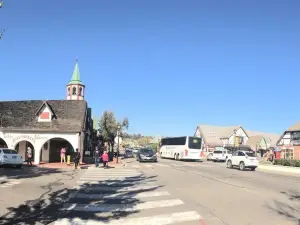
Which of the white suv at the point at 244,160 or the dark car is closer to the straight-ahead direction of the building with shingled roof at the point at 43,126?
the white suv

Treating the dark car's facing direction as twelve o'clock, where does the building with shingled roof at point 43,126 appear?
The building with shingled roof is roughly at 2 o'clock from the dark car.

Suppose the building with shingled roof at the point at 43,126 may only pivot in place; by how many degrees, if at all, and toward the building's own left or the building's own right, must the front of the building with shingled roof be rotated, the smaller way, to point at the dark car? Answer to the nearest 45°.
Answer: approximately 90° to the building's own left

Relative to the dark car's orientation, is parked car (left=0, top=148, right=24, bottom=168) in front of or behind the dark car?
in front

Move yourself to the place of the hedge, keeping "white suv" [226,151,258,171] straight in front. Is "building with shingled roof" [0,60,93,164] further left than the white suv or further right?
right

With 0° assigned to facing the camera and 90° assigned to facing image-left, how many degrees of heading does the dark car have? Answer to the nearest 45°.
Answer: approximately 0°

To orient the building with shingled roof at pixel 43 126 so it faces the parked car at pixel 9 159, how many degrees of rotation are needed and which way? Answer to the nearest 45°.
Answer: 0° — it already faces it
